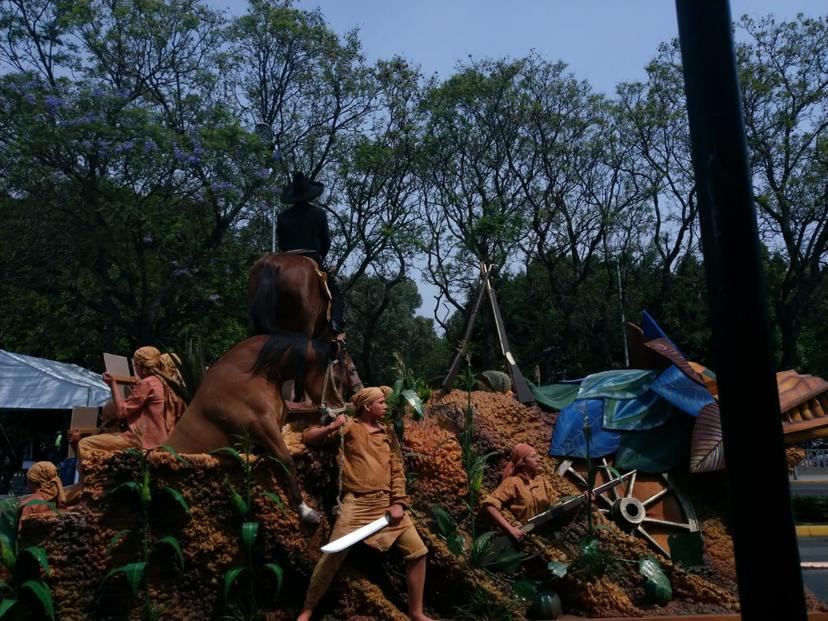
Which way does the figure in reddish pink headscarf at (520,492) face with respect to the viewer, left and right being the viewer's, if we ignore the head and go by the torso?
facing the viewer and to the right of the viewer

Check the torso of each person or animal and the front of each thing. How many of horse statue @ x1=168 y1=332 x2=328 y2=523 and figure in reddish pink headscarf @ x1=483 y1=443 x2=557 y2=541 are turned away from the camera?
0

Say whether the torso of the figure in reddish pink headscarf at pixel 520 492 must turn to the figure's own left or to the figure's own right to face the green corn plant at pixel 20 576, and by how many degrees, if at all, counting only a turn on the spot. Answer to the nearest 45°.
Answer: approximately 90° to the figure's own right

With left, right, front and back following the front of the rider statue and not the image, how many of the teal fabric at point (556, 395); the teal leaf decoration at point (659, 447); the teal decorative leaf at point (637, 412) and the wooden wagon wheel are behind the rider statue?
0

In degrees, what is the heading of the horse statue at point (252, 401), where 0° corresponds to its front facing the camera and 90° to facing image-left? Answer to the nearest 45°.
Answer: approximately 270°

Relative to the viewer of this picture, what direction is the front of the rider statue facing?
facing away from the viewer and to the right of the viewer

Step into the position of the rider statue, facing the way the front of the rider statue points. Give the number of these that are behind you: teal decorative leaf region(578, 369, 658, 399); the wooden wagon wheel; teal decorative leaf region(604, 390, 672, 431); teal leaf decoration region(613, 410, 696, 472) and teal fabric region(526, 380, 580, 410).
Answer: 0

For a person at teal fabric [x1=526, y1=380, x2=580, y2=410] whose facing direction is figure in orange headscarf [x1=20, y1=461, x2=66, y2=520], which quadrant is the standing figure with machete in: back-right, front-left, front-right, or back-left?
front-left

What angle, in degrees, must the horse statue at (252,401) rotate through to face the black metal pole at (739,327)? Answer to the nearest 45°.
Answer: approximately 90° to its right

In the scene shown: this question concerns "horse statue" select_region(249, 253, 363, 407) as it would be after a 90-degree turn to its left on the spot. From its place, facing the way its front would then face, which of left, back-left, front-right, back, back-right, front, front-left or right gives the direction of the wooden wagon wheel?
back-right

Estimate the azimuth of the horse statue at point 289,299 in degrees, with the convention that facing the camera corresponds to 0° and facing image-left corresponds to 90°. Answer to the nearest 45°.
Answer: approximately 225°
